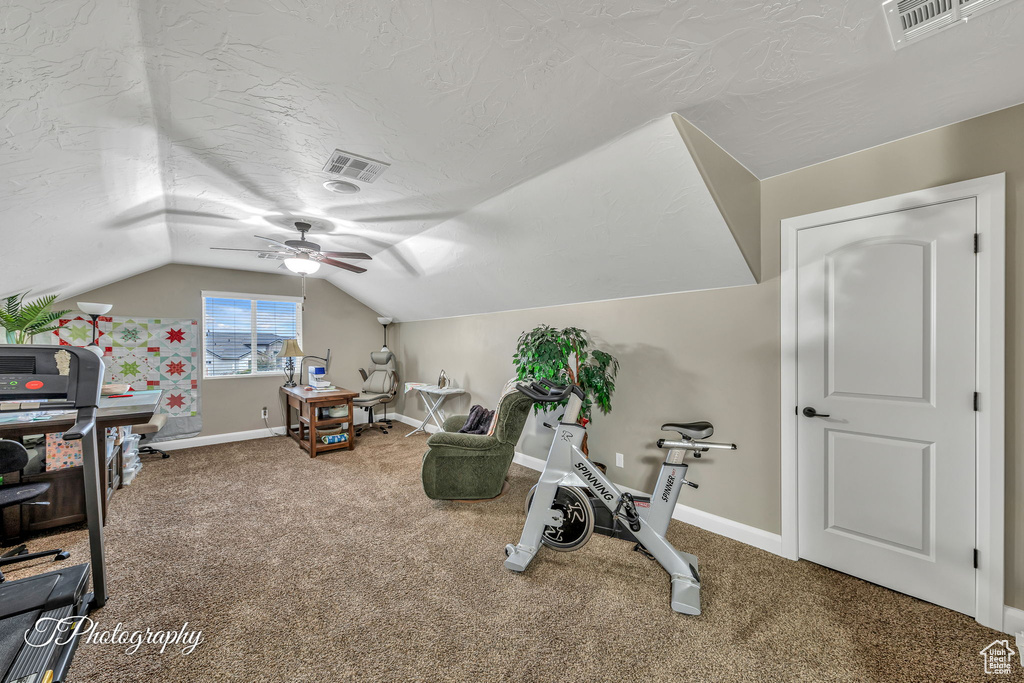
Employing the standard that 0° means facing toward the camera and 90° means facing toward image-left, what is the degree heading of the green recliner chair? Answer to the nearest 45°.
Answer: approximately 90°

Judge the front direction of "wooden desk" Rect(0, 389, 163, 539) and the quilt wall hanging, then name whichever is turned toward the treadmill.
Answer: the quilt wall hanging

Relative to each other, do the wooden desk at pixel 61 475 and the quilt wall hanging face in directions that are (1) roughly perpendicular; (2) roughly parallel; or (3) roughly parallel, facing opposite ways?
roughly perpendicular

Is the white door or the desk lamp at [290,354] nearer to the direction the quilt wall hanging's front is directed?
the white door

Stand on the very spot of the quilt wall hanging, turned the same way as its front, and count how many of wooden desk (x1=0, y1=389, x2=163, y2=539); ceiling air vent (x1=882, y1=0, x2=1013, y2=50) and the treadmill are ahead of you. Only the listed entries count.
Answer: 3

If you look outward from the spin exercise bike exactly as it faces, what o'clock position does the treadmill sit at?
The treadmill is roughly at 11 o'clock from the spin exercise bike.

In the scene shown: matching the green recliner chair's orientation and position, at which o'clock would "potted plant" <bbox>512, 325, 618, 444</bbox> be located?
The potted plant is roughly at 6 o'clock from the green recliner chair.

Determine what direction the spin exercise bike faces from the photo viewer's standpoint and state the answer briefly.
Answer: facing to the left of the viewer

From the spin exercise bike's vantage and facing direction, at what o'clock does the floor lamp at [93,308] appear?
The floor lamp is roughly at 12 o'clock from the spin exercise bike.

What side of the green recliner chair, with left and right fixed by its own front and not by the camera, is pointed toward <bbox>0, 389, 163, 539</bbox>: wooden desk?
front

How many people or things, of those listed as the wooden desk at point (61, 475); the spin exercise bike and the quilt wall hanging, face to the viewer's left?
1

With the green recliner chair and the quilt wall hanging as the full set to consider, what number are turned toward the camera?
1

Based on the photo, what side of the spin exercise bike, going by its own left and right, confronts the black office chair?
front
